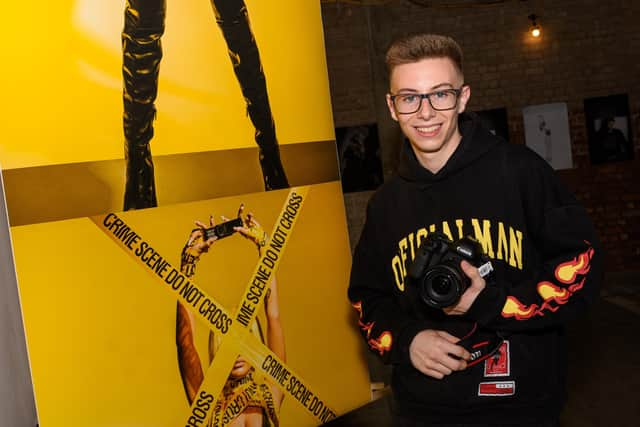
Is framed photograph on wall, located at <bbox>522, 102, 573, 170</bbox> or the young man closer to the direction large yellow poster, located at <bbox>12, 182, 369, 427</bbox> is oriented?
the young man

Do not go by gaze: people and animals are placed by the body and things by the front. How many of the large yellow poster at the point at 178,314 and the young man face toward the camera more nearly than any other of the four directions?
2

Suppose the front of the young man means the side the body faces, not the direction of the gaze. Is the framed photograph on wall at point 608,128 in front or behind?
behind

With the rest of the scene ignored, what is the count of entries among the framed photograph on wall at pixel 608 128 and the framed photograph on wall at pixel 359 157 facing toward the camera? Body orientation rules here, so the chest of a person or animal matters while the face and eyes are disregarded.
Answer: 2

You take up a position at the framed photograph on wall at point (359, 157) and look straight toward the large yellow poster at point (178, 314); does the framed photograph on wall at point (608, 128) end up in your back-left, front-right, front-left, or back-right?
back-left

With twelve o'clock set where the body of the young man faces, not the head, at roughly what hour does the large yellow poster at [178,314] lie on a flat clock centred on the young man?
The large yellow poster is roughly at 4 o'clock from the young man.

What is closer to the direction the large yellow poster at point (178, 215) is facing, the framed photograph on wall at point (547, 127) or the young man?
the young man

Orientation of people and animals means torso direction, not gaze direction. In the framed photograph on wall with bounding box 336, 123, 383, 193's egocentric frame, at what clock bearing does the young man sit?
The young man is roughly at 12 o'clock from the framed photograph on wall.
